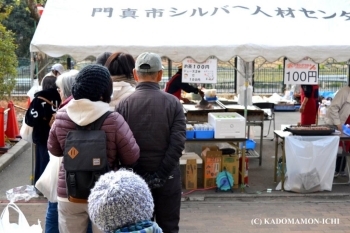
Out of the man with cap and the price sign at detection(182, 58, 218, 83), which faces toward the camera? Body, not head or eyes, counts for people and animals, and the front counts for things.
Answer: the price sign

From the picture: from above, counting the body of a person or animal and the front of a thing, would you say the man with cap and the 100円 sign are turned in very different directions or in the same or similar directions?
very different directions

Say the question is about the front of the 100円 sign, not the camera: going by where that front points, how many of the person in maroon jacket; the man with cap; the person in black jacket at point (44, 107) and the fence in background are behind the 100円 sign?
1

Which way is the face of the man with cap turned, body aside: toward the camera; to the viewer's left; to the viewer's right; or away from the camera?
away from the camera

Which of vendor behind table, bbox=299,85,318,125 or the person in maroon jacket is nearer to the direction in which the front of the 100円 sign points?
the person in maroon jacket

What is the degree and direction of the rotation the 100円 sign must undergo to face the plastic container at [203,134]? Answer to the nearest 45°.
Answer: approximately 90° to its right

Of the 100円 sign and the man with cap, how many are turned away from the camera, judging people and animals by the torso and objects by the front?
1

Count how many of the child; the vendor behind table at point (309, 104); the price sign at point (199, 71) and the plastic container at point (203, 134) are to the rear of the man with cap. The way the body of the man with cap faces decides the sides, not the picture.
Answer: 1

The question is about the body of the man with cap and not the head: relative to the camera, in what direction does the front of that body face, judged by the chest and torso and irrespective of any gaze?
away from the camera

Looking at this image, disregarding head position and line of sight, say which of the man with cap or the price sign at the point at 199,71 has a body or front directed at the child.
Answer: the price sign

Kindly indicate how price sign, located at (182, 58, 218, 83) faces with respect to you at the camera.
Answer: facing the viewer

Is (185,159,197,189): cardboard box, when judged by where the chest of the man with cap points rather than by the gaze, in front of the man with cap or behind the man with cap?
in front

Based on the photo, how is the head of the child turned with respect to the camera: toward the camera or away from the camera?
away from the camera

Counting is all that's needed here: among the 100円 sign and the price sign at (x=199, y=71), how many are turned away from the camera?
0

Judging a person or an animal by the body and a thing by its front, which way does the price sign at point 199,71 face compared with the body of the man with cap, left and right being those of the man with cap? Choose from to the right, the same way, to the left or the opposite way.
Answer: the opposite way

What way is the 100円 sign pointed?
toward the camera

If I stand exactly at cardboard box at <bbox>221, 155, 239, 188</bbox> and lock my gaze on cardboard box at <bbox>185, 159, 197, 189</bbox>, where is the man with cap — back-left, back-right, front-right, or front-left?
front-left
